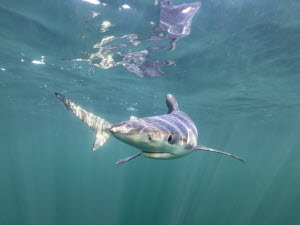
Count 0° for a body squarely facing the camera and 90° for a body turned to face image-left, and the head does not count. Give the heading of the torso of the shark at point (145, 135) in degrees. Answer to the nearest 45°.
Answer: approximately 45°
